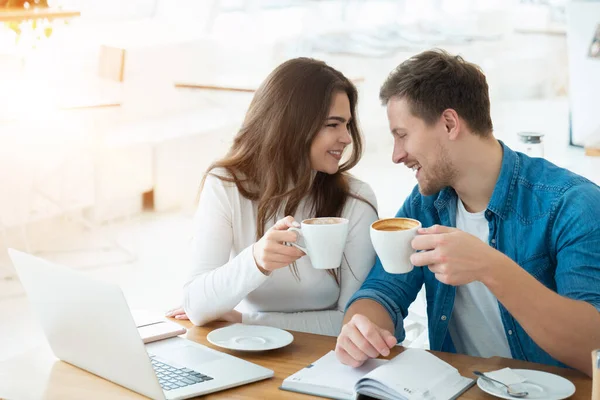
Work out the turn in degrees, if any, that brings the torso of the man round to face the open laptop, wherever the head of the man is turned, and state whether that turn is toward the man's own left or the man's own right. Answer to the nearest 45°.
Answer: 0° — they already face it

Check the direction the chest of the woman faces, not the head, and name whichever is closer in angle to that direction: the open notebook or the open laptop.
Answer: the open notebook

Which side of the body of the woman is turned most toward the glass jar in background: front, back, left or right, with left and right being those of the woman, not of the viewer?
left

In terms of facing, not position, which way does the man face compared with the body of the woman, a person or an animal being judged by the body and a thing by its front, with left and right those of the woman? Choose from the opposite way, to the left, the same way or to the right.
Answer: to the right

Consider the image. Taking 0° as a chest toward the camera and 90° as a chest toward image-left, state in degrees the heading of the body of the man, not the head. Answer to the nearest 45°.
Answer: approximately 45°

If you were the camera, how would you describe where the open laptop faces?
facing away from the viewer and to the right of the viewer

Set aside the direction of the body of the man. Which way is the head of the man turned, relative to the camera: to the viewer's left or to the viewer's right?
to the viewer's left

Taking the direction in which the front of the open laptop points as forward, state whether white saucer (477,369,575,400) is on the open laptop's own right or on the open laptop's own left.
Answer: on the open laptop's own right

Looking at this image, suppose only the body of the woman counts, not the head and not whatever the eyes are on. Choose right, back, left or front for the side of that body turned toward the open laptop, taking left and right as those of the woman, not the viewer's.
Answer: right
